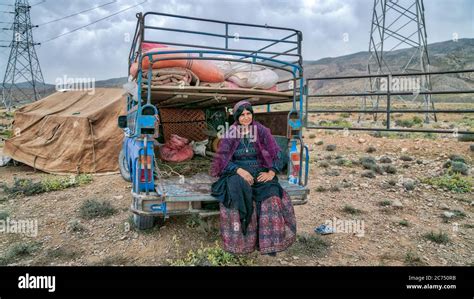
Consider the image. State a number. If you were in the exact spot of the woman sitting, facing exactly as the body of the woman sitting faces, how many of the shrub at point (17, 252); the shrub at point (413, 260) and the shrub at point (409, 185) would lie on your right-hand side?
1

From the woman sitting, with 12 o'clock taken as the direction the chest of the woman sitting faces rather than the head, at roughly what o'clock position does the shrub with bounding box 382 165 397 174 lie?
The shrub is roughly at 7 o'clock from the woman sitting.

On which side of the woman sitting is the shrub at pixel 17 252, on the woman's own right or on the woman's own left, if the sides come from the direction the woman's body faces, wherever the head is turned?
on the woman's own right

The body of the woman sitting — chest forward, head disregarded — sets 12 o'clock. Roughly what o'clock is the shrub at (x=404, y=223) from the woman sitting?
The shrub is roughly at 8 o'clock from the woman sitting.

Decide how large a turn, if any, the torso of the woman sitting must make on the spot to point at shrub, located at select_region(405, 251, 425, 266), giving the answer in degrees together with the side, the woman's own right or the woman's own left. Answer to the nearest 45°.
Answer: approximately 90° to the woman's own left

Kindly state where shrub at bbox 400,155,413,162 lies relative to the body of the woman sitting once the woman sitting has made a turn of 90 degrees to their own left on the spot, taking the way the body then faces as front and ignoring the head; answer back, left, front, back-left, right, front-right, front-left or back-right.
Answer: front-left

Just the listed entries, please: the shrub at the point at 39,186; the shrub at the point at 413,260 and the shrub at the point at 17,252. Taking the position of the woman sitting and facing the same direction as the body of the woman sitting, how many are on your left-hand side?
1

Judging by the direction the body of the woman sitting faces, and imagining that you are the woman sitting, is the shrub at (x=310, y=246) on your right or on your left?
on your left

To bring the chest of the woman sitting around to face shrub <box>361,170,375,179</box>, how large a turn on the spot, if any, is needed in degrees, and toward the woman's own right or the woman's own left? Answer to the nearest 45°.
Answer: approximately 135° to the woman's own left

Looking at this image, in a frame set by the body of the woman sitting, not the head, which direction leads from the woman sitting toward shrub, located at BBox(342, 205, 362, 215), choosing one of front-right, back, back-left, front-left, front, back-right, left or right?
back-left

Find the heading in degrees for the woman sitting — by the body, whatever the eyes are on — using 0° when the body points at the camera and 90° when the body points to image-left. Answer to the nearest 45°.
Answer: approximately 0°

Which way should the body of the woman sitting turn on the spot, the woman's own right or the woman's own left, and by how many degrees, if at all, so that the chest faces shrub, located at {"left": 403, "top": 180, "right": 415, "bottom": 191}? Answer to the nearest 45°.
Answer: approximately 135° to the woman's own left

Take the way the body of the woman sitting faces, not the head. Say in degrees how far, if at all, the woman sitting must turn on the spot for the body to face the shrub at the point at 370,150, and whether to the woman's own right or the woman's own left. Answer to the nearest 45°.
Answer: approximately 135° to the woman's own left
